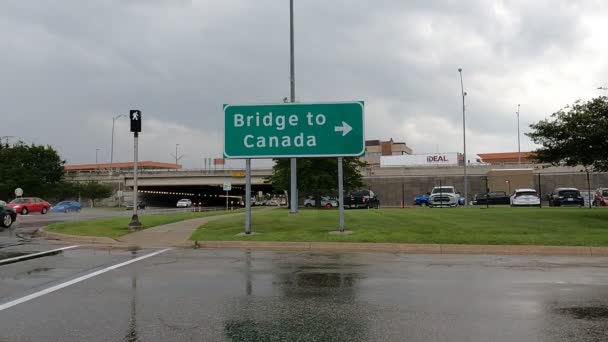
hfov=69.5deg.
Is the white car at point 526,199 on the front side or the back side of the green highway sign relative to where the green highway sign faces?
on the back side

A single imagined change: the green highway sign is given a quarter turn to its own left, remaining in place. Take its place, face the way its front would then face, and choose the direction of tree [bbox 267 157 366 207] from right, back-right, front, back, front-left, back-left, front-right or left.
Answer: left

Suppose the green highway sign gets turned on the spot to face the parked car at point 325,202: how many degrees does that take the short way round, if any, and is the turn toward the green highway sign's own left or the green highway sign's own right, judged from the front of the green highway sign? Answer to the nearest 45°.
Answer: approximately 180°

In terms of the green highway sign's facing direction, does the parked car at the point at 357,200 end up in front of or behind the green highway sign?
behind

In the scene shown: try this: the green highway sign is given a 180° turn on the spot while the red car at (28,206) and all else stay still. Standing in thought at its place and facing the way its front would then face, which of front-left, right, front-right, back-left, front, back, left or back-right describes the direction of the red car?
front-left

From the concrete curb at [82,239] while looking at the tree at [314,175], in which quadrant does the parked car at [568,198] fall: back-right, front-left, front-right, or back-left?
front-right

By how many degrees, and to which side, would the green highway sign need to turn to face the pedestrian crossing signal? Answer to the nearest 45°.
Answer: approximately 90° to its right

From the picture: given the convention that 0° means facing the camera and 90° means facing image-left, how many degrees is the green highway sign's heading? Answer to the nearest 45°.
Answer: approximately 0°

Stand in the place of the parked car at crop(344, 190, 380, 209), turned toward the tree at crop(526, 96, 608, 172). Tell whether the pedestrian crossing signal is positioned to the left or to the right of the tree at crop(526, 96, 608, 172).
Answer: right

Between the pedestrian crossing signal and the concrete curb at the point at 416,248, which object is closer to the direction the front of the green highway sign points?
the concrete curb

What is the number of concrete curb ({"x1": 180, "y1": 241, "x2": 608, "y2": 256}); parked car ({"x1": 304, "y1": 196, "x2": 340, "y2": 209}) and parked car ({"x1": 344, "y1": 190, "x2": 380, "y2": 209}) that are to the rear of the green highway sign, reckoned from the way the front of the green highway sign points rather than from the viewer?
2

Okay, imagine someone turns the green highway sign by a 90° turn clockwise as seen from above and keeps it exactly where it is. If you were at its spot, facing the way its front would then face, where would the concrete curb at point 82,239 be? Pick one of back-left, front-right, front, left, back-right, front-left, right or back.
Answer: front

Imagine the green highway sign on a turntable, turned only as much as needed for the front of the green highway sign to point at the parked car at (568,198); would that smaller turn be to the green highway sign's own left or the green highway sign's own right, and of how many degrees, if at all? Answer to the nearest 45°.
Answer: approximately 135° to the green highway sign's own left
